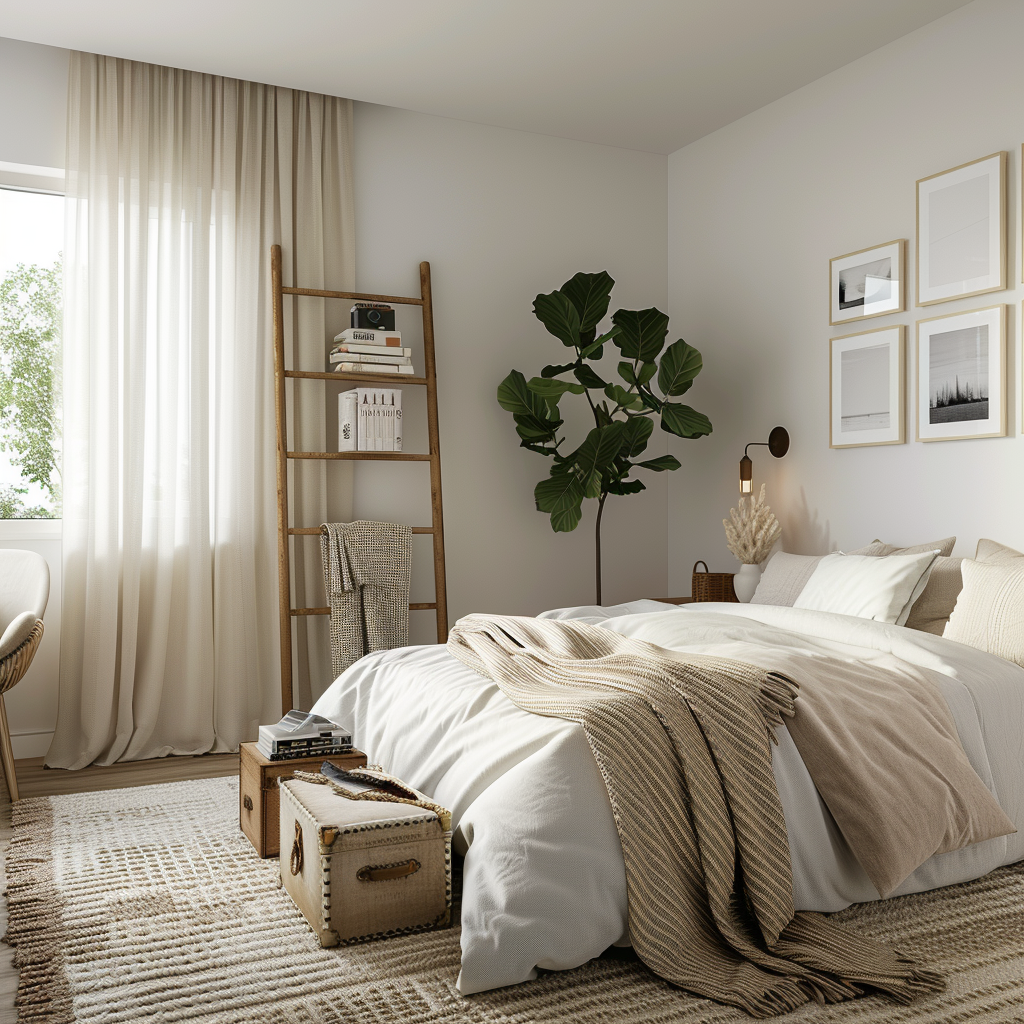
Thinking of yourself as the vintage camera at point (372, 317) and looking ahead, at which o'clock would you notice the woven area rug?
The woven area rug is roughly at 12 o'clock from the vintage camera.

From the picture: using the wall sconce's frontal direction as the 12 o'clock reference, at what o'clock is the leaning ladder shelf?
The leaning ladder shelf is roughly at 1 o'clock from the wall sconce.

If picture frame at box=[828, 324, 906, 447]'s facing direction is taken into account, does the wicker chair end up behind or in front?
in front

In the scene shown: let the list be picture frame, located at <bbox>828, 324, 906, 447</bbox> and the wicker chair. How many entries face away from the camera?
0

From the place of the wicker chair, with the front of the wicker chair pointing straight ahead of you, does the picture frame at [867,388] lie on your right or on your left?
on your left

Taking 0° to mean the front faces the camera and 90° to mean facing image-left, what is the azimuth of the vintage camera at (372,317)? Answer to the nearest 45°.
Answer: approximately 0°

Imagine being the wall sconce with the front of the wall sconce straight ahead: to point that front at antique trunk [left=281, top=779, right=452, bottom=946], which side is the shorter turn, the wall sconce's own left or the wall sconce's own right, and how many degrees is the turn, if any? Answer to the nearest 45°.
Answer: approximately 45° to the wall sconce's own left

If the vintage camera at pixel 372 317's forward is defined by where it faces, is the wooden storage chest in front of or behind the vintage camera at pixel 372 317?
in front
